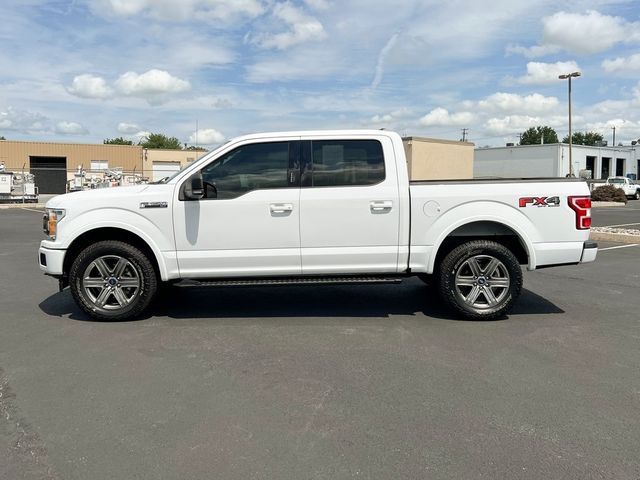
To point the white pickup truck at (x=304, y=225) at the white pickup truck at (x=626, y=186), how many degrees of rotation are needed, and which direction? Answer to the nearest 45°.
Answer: approximately 135° to its right

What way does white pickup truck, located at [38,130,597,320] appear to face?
to the viewer's left

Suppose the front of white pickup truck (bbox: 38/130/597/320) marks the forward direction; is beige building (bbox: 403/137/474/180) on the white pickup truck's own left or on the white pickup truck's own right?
on the white pickup truck's own right
